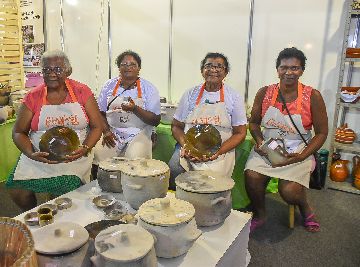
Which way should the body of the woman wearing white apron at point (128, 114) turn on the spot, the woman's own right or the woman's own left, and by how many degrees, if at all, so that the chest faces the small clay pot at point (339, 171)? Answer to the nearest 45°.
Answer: approximately 90° to the woman's own left

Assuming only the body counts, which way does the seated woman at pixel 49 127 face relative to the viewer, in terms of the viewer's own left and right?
facing the viewer

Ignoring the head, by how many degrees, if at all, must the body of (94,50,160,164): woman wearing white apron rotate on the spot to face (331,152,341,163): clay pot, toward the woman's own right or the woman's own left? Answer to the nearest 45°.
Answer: approximately 90° to the woman's own left

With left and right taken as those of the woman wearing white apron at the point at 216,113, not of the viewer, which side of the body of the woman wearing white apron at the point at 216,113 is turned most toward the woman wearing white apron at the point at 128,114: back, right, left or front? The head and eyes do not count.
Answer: right

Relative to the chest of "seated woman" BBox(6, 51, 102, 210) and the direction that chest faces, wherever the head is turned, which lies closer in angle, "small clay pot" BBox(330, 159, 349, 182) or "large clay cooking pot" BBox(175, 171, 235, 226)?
the large clay cooking pot

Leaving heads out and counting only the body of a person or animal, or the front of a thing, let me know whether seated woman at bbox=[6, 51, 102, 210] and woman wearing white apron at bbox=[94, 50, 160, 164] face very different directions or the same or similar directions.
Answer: same or similar directions

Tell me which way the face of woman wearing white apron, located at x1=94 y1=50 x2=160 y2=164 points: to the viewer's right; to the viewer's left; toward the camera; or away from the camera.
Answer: toward the camera

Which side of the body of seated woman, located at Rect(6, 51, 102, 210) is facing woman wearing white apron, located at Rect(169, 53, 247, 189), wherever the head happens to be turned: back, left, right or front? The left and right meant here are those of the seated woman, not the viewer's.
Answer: left

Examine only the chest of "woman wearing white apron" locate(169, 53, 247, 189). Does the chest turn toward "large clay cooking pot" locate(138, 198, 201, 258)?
yes

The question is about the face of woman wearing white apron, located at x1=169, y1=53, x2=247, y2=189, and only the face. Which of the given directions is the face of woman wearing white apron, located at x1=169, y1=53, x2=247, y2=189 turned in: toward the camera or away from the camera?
toward the camera

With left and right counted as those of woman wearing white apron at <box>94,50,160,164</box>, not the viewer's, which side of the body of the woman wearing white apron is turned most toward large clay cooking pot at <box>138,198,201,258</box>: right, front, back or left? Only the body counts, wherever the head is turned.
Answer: front

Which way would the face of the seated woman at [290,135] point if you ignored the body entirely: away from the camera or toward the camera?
toward the camera

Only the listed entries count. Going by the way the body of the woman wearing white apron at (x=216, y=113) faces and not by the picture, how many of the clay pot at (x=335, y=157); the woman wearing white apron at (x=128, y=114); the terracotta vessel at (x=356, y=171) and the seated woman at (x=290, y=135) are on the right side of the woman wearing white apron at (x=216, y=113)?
1

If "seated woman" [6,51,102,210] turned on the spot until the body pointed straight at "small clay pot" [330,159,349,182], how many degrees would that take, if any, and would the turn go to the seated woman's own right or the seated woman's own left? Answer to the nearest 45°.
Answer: approximately 90° to the seated woman's own left

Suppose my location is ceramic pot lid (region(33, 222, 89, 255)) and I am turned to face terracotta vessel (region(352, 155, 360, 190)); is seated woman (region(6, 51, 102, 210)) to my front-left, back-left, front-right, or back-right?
front-left

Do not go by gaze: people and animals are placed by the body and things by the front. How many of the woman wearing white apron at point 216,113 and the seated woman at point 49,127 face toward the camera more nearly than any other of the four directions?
2

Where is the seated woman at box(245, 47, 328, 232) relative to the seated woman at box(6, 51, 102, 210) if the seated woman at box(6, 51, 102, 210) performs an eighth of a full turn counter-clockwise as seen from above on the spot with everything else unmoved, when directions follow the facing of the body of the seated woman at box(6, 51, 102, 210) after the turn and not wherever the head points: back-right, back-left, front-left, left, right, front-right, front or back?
front-left

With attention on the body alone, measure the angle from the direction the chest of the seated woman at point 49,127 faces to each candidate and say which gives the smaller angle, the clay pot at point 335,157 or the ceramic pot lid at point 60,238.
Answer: the ceramic pot lid

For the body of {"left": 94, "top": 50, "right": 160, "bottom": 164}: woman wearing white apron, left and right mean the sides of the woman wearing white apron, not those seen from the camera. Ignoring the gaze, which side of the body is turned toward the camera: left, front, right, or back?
front

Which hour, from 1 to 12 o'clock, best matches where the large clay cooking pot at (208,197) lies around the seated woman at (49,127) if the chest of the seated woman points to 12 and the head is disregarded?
The large clay cooking pot is roughly at 11 o'clock from the seated woman.
